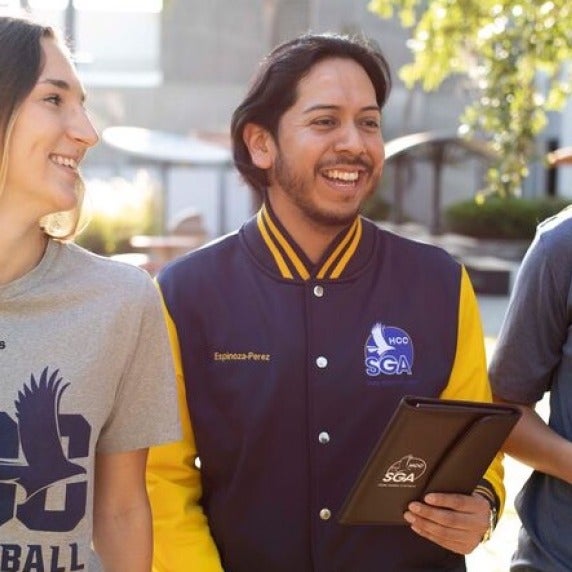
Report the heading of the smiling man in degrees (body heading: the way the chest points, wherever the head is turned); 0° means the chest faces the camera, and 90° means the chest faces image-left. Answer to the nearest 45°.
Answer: approximately 0°

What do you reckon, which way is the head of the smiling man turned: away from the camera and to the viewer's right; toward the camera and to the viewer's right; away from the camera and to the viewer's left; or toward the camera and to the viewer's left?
toward the camera and to the viewer's right

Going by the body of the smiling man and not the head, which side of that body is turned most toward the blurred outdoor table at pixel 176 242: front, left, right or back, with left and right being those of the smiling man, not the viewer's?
back
